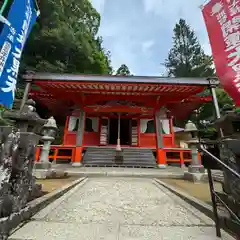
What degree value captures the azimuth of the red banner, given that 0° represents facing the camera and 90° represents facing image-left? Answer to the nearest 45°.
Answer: approximately 0°

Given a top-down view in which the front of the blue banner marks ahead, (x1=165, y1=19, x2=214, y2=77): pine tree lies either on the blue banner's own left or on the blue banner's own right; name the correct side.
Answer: on the blue banner's own left

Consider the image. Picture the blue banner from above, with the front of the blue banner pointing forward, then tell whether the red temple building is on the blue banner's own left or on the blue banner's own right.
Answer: on the blue banner's own left

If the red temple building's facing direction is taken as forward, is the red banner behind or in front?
in front

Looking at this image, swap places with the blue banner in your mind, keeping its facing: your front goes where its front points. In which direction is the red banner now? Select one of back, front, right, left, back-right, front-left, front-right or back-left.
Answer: front-left

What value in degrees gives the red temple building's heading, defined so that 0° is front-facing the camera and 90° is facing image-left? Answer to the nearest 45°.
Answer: approximately 0°
